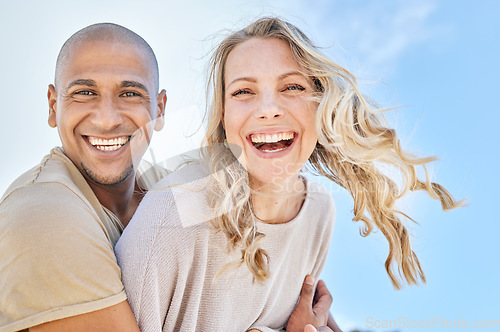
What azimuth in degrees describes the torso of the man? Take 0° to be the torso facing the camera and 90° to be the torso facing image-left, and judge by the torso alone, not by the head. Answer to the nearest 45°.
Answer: approximately 315°

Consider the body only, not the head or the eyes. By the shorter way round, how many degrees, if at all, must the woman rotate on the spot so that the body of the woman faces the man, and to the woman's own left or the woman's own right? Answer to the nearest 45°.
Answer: approximately 135° to the woman's own right

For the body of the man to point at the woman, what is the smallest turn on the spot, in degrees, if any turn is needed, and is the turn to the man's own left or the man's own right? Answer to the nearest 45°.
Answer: approximately 45° to the man's own left

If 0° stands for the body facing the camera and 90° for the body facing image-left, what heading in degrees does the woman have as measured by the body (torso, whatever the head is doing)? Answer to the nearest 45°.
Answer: approximately 315°
